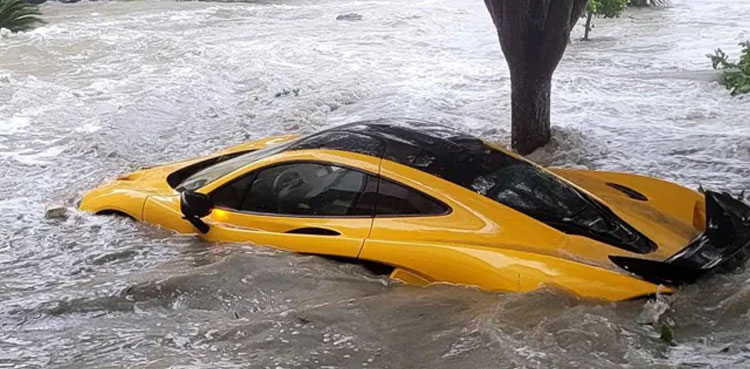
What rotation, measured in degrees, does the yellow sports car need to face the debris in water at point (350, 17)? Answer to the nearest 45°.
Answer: approximately 45° to its right

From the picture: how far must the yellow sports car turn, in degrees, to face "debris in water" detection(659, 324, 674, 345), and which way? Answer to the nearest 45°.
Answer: approximately 180°

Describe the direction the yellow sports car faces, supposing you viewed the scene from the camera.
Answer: facing away from the viewer and to the left of the viewer

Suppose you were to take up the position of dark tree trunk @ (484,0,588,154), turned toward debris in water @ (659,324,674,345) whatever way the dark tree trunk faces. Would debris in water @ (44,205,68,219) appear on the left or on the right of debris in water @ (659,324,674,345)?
right

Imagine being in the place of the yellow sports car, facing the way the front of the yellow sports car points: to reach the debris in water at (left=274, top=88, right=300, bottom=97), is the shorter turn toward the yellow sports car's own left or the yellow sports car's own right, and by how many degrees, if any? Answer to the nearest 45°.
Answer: approximately 45° to the yellow sports car's own right

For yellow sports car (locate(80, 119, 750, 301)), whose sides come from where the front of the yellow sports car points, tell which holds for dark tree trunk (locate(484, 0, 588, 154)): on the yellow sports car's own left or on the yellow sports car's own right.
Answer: on the yellow sports car's own right
